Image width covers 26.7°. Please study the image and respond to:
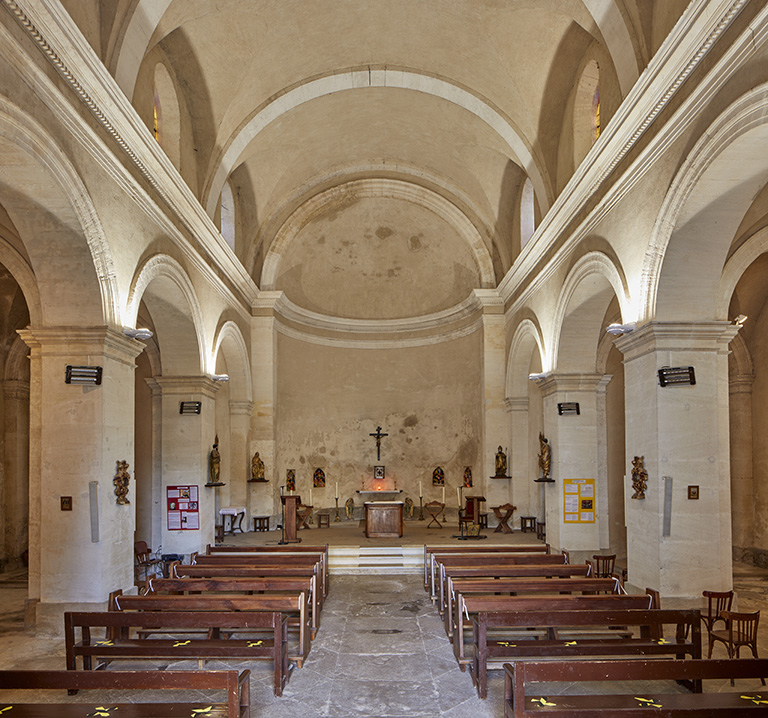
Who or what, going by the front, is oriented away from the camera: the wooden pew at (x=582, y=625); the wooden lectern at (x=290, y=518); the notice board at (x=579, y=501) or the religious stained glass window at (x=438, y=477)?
the wooden pew

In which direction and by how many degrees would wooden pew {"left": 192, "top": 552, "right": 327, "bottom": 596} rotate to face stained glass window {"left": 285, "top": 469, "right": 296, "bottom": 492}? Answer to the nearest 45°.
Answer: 0° — it already faces it

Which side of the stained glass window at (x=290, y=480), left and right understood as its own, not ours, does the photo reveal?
front

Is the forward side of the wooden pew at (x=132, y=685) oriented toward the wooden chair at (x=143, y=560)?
yes

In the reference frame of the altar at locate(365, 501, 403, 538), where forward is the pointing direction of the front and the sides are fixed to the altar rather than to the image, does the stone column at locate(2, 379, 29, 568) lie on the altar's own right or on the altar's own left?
on the altar's own right

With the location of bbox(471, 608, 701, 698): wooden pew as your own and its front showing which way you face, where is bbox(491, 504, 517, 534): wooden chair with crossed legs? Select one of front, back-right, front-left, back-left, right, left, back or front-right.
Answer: front

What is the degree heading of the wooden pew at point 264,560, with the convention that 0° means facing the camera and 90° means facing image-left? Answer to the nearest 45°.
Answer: approximately 180°

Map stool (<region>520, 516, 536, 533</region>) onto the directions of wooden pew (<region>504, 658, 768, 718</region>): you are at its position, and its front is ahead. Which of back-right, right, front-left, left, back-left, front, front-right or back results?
front

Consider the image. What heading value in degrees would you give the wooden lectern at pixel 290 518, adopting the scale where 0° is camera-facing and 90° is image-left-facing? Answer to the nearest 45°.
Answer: approximately 0°

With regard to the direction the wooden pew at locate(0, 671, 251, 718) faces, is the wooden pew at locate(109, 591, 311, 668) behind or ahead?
ahead

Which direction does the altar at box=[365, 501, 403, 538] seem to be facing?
toward the camera

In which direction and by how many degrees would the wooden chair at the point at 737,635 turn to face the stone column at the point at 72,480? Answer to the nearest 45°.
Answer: approximately 45° to its left

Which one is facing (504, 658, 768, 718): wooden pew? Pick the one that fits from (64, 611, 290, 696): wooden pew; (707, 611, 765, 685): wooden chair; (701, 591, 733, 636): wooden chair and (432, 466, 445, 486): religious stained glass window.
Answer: the religious stained glass window

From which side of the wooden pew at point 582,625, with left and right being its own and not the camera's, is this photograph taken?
back

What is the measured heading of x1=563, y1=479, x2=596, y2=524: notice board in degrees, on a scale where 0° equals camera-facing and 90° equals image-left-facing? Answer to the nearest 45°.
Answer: approximately 0°

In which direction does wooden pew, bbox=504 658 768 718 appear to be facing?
away from the camera

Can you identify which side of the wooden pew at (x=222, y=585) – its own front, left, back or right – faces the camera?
back
